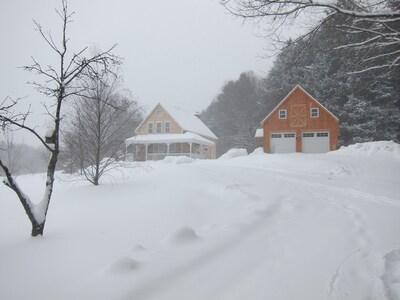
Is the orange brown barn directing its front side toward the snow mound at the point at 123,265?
yes

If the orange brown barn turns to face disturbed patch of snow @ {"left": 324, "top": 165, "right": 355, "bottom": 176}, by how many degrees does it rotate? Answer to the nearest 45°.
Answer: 0° — it already faces it

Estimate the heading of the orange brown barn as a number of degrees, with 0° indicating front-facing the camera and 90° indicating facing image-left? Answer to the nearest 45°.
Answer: approximately 0°

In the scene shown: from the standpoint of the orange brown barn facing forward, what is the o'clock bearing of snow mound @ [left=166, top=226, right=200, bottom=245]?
The snow mound is roughly at 12 o'clock from the orange brown barn.

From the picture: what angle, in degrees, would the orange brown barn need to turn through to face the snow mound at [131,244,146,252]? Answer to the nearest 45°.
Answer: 0° — it already faces it
